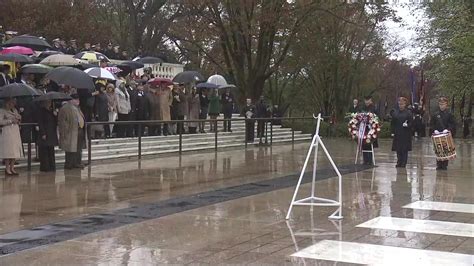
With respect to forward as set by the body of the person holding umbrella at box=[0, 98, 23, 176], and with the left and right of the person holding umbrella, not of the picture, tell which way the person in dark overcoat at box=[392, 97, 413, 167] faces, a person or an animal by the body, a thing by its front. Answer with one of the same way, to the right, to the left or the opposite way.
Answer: to the right

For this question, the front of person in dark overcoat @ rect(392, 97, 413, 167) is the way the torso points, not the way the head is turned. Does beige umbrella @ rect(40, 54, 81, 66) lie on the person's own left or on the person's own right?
on the person's own right

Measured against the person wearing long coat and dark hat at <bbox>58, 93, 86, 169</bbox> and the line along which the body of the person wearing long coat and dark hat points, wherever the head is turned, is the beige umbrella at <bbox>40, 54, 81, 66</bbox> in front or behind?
behind

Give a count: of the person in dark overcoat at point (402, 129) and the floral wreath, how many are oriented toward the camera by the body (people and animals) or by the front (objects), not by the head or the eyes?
2

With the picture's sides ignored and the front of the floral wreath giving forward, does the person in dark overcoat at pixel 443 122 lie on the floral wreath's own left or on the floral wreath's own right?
on the floral wreath's own left

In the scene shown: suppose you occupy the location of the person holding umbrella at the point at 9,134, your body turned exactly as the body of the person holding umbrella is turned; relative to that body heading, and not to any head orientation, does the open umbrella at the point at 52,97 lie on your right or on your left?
on your left

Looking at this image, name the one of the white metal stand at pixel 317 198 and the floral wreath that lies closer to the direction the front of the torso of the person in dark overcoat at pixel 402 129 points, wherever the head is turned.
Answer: the white metal stand

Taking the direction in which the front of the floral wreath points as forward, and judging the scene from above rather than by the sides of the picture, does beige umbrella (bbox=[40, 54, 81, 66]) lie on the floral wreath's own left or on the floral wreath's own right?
on the floral wreath's own right
